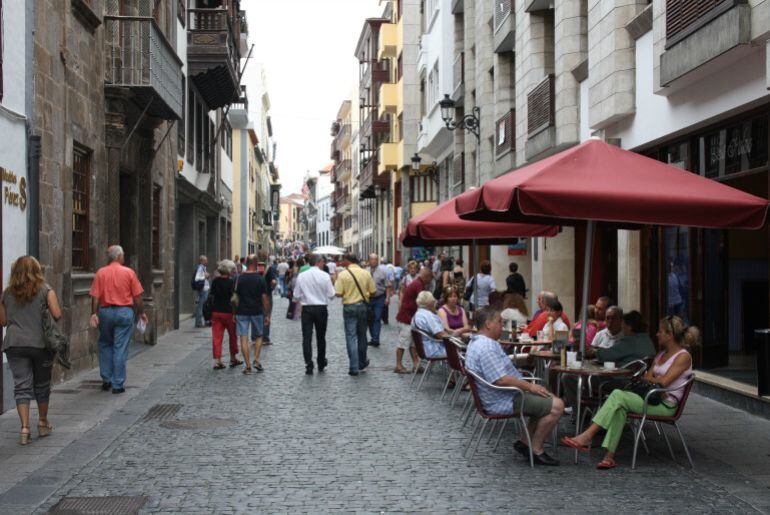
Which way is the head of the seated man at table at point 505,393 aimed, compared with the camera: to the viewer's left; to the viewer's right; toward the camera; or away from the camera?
to the viewer's right

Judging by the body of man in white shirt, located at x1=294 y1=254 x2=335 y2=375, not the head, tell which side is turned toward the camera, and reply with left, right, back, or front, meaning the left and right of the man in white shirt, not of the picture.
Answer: back

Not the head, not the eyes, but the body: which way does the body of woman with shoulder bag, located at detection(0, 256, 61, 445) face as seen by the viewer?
away from the camera

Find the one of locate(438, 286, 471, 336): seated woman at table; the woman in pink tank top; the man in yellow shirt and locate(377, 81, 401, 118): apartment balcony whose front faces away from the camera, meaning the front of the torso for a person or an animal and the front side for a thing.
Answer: the man in yellow shirt

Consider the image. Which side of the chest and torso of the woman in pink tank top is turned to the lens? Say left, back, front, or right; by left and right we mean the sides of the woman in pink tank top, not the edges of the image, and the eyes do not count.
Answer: left

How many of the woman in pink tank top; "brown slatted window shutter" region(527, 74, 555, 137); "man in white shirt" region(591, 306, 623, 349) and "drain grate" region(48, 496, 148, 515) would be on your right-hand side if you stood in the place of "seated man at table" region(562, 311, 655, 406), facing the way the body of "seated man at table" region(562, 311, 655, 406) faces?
2

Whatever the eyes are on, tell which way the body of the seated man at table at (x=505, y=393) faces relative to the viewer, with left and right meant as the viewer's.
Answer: facing to the right of the viewer

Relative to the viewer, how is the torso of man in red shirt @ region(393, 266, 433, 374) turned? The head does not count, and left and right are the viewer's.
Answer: facing to the right of the viewer

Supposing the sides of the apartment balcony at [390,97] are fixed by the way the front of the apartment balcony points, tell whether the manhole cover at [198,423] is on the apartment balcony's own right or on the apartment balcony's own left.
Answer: on the apartment balcony's own left

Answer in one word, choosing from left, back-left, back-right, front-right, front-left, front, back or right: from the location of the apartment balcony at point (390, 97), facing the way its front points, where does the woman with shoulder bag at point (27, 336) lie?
left

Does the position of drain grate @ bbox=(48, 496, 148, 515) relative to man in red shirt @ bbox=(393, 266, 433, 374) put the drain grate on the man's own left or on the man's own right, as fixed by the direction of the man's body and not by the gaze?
on the man's own right

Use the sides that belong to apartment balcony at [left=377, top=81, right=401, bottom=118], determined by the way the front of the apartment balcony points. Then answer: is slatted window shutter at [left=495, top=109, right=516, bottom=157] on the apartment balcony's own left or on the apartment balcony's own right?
on the apartment balcony's own left

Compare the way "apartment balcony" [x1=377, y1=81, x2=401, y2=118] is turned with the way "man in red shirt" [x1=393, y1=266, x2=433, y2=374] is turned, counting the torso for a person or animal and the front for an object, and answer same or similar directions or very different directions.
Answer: very different directions

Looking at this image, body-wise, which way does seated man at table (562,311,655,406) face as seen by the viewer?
to the viewer's left

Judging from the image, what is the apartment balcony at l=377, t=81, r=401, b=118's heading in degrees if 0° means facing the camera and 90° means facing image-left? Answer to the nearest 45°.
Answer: approximately 90°

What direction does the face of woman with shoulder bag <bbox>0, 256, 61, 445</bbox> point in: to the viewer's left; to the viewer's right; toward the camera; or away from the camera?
away from the camera

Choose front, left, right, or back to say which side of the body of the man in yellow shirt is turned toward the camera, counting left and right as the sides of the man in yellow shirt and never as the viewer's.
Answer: back
